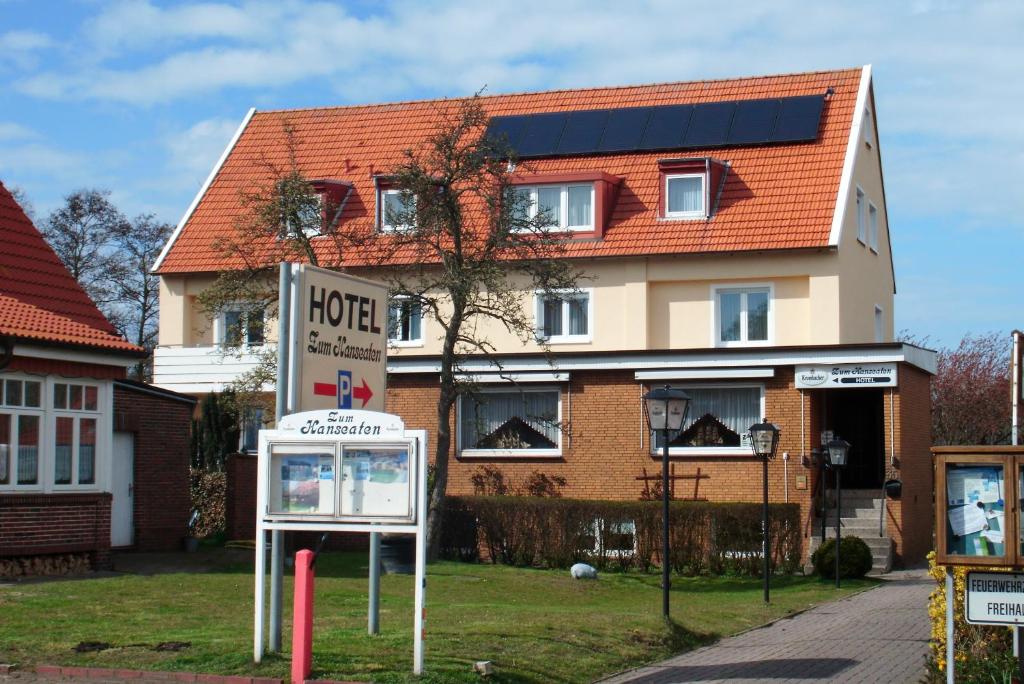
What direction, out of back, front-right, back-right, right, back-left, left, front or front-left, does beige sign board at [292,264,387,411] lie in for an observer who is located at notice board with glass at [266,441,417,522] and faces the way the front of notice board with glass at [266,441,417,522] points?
back

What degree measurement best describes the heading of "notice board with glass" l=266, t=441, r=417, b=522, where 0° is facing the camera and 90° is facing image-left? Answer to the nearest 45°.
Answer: approximately 0°

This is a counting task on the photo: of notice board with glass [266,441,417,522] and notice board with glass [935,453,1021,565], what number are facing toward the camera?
2

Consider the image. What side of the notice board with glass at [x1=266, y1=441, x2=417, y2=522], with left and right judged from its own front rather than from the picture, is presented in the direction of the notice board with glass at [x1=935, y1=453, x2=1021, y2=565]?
left
